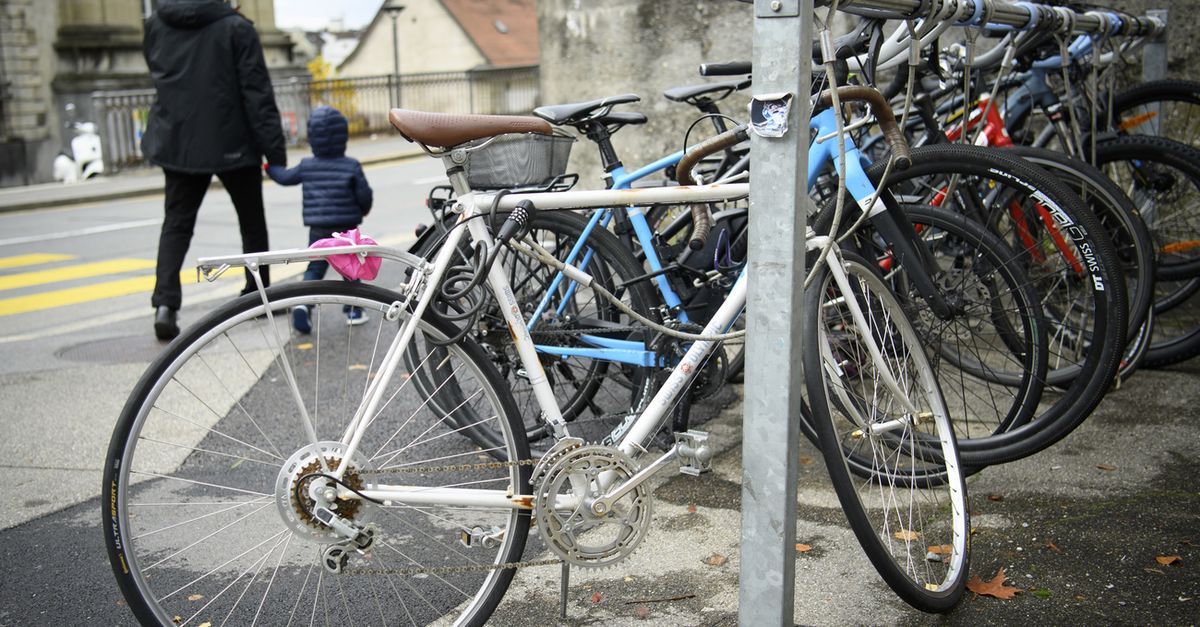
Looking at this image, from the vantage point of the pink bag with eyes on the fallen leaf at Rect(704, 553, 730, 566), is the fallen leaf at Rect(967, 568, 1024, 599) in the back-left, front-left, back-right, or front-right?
front-right

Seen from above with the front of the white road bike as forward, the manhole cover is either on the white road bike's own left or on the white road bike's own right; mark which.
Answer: on the white road bike's own left

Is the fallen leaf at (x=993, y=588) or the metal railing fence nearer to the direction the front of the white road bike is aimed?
the fallen leaf

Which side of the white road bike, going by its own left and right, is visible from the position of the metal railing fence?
left

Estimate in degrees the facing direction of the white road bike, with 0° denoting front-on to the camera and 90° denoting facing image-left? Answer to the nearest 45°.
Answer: approximately 270°

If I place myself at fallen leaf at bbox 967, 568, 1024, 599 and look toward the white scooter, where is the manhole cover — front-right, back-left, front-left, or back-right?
front-left

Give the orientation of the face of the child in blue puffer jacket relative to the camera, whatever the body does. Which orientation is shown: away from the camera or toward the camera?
away from the camera

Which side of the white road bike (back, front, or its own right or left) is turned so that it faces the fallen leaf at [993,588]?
front

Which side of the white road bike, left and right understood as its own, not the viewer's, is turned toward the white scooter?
left

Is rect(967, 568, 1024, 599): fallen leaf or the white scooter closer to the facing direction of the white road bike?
the fallen leaf

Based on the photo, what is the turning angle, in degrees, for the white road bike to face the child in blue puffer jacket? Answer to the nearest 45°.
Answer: approximately 90° to its left
